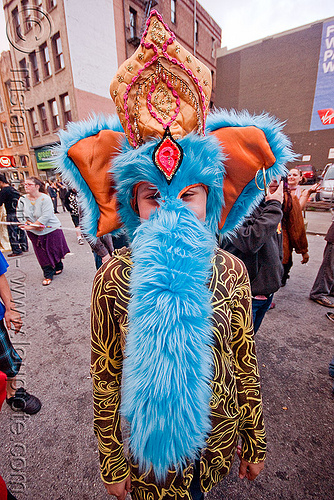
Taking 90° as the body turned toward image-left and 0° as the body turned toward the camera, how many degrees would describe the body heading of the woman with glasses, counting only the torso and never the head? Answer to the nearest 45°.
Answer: approximately 45°

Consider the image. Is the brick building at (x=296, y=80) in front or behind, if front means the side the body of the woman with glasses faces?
behind

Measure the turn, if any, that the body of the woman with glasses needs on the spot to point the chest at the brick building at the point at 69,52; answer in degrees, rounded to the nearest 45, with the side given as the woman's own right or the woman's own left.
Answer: approximately 135° to the woman's own right
